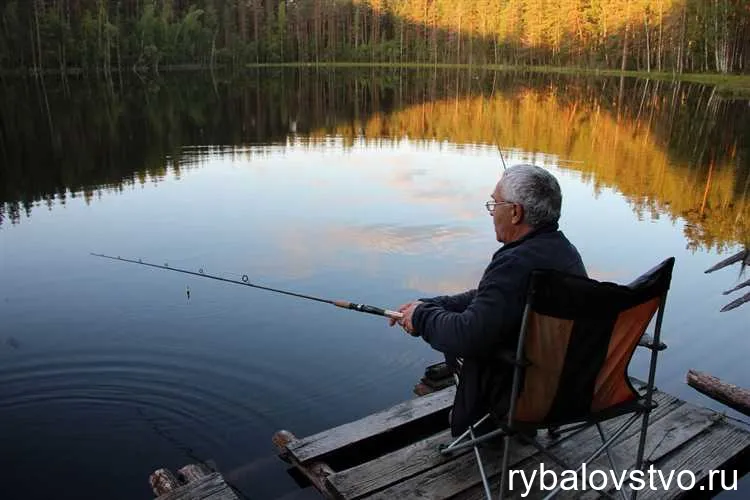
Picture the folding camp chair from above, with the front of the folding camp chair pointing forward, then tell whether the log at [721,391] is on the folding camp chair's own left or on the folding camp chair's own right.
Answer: on the folding camp chair's own right

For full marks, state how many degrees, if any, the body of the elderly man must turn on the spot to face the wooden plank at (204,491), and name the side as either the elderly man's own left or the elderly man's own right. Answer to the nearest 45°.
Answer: approximately 45° to the elderly man's own left

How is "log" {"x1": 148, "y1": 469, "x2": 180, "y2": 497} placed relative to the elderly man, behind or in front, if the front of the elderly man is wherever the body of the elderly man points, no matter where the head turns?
in front

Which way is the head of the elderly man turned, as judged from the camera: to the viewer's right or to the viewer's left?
to the viewer's left

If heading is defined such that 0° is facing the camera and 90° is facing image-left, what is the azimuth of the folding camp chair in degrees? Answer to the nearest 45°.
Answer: approximately 135°

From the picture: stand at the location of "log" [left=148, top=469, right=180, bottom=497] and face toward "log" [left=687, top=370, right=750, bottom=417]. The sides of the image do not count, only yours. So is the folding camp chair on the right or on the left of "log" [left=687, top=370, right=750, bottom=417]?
right

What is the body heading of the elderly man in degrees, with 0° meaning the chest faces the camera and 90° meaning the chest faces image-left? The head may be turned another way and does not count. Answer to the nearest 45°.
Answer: approximately 135°
